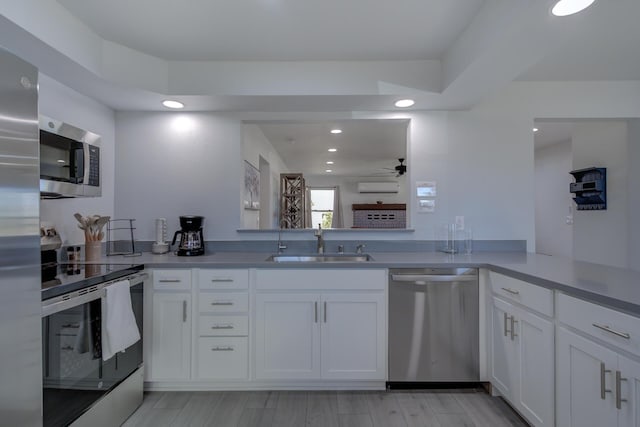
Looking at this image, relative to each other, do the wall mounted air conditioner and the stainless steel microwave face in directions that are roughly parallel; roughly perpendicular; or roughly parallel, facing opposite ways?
roughly perpendicular

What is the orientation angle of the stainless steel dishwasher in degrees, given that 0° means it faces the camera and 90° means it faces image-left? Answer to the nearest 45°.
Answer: approximately 0°

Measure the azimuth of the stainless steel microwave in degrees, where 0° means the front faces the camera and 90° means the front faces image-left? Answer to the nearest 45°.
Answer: approximately 315°

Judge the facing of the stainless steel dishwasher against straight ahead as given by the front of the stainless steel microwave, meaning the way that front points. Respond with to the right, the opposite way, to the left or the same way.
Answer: to the right

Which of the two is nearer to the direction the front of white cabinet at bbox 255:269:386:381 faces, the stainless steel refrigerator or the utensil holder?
the stainless steel refrigerator

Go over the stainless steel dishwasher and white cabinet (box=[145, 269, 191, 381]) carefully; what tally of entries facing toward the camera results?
2

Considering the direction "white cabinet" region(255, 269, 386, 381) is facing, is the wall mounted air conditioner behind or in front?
behind

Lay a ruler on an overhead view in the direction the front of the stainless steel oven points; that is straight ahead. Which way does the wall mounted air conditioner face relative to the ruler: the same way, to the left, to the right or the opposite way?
to the right

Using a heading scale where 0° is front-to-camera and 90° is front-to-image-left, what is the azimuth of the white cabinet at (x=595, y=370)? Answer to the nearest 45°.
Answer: approximately 45°

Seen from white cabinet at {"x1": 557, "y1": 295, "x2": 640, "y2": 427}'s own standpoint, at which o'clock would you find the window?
The window is roughly at 3 o'clock from the white cabinet.
